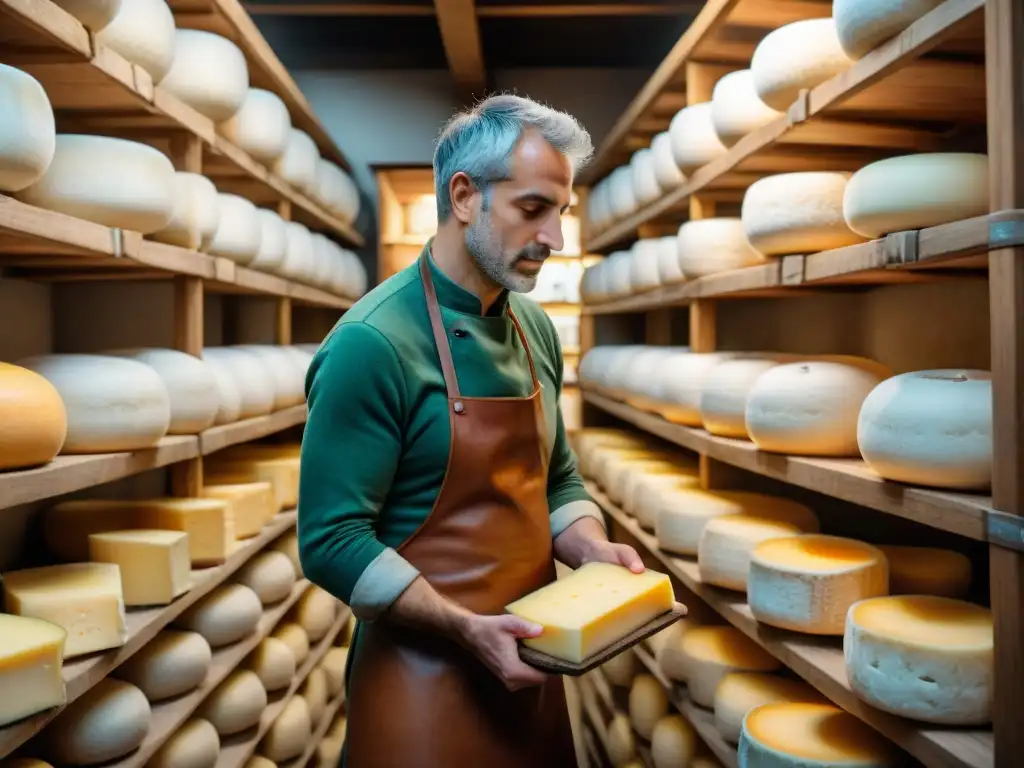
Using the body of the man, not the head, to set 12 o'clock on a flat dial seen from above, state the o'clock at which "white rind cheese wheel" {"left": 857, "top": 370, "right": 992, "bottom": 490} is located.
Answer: The white rind cheese wheel is roughly at 11 o'clock from the man.

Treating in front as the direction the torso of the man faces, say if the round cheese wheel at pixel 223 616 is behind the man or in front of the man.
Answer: behind

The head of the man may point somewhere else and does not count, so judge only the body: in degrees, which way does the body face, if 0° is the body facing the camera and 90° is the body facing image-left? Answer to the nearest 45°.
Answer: approximately 315°

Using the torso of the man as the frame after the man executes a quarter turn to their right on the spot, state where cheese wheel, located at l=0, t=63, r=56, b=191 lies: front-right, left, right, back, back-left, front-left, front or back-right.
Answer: front-right

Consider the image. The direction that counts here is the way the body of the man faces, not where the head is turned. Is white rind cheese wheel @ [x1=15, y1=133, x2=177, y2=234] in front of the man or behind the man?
behind

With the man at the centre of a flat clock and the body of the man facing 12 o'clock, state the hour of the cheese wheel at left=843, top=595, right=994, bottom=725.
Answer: The cheese wheel is roughly at 11 o'clock from the man.

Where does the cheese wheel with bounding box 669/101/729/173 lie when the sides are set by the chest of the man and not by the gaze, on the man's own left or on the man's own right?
on the man's own left
